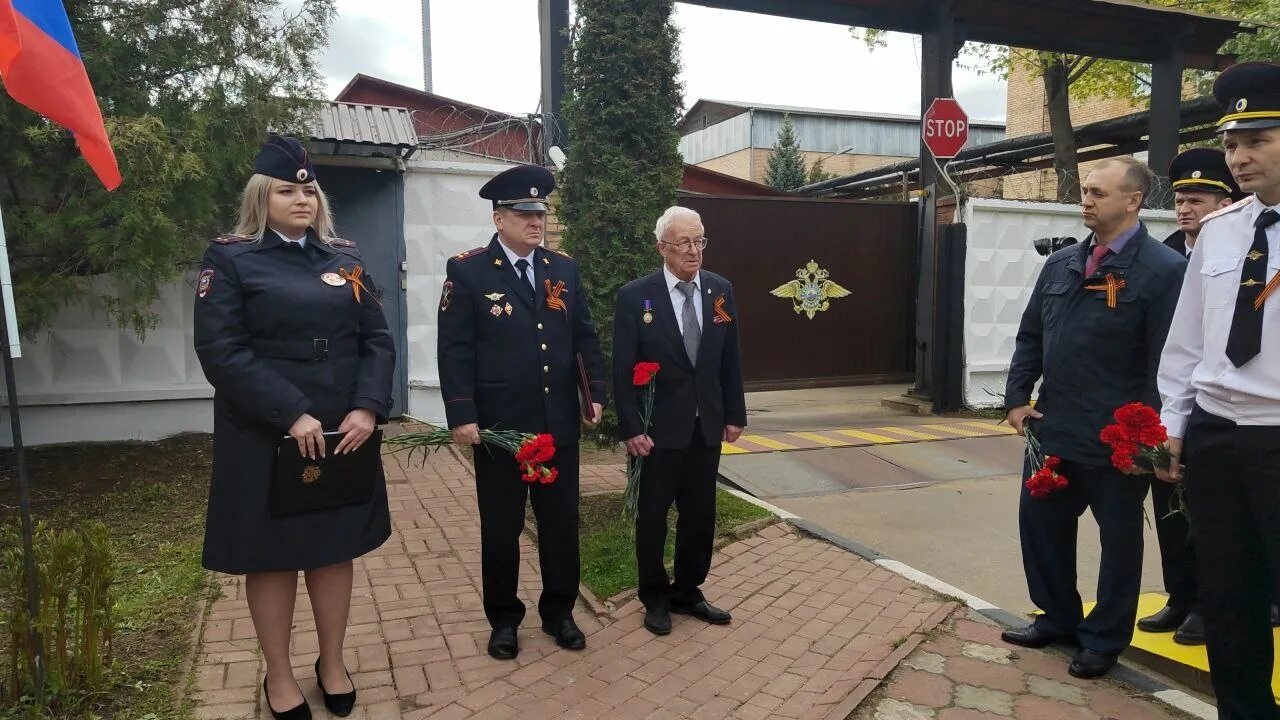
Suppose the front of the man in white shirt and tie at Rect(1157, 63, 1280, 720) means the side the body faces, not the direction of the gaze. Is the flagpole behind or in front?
in front

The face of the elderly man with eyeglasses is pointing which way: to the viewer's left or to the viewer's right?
to the viewer's right

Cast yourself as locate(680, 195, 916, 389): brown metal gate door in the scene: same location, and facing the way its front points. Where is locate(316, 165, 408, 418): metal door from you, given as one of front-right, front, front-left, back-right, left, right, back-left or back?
front-right

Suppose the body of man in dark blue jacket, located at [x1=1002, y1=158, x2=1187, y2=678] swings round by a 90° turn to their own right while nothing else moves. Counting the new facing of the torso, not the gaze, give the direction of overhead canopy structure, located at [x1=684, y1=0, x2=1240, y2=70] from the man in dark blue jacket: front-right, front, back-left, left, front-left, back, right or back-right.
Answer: front-right

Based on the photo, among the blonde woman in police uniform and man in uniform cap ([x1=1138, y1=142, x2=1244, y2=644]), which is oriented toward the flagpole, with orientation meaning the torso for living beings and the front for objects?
the man in uniform cap

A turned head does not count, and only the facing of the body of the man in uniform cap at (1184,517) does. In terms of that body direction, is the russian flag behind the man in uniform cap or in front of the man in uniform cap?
in front

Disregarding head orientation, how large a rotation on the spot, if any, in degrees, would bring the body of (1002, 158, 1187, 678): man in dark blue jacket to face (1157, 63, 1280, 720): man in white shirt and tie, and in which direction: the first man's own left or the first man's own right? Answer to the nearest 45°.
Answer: approximately 90° to the first man's own left

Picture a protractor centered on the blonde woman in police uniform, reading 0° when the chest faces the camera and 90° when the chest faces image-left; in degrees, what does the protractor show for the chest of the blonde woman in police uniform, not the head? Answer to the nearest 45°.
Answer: approximately 315°

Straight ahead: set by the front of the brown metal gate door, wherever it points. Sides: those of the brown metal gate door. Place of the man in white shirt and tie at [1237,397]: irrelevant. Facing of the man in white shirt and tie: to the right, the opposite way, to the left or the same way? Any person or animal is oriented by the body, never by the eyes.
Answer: to the right

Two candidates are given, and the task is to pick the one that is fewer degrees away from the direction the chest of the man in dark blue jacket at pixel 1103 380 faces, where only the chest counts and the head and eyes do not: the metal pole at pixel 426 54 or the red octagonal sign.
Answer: the metal pole

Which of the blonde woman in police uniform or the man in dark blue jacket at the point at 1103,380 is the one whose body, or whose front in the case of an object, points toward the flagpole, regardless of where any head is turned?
the man in dark blue jacket

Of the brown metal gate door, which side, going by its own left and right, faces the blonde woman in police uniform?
front

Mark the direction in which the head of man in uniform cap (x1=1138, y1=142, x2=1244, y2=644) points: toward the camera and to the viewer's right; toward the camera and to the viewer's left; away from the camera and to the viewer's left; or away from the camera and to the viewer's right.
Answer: toward the camera and to the viewer's left

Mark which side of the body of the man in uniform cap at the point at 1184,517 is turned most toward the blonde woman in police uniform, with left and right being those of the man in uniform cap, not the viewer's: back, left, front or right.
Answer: front

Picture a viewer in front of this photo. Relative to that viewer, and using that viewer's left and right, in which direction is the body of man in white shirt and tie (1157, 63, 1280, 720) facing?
facing the viewer and to the left of the viewer
